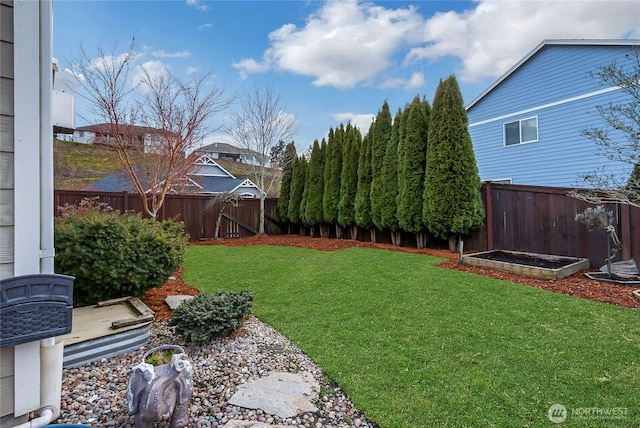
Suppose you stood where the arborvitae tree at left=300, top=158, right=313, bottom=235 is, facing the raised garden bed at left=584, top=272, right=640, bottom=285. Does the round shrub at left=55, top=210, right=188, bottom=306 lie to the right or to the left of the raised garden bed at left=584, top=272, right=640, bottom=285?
right

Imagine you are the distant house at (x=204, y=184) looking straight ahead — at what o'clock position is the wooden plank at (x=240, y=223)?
The wooden plank is roughly at 12 o'clock from the distant house.

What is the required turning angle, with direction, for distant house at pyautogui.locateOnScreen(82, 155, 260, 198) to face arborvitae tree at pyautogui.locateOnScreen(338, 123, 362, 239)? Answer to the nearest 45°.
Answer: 0° — it already faces it

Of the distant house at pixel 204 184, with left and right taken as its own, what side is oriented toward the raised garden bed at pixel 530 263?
front

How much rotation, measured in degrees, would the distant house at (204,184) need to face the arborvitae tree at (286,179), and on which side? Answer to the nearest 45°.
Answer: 0° — it already faces it

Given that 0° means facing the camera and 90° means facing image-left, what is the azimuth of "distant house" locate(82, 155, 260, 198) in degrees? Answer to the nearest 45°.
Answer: approximately 0°

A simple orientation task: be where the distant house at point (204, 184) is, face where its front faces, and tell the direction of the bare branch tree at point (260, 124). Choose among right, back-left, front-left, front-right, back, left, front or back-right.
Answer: front

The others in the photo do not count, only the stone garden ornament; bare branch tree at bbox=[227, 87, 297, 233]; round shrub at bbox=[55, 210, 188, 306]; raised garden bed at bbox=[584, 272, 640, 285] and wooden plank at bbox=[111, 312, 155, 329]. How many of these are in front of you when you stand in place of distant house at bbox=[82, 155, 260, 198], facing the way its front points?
5

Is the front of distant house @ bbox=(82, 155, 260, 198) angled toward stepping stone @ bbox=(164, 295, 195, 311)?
yes

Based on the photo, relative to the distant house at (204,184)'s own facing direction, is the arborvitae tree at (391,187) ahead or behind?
ahead

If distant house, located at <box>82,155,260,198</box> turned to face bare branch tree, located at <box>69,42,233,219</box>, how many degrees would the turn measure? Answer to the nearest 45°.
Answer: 0° — it already faces it

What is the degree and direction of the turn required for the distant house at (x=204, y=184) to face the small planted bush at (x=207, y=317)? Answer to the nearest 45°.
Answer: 0° — it already faces it

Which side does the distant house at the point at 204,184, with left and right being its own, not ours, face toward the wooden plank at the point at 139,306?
front
